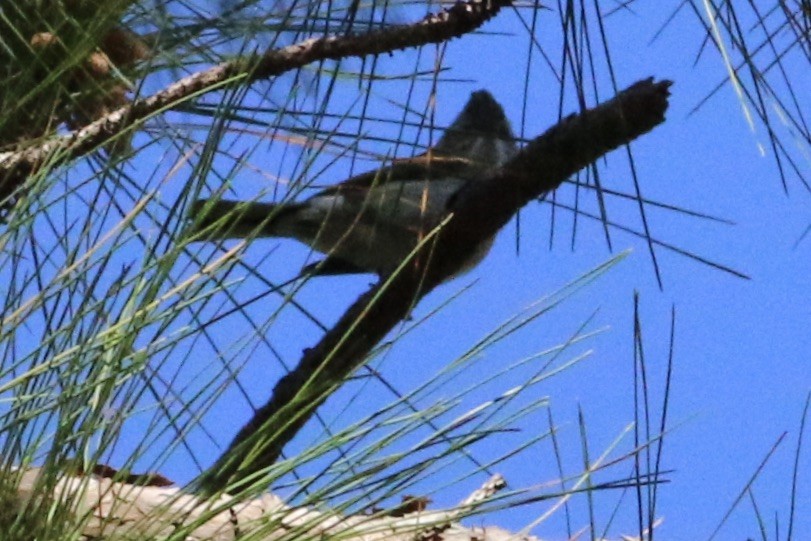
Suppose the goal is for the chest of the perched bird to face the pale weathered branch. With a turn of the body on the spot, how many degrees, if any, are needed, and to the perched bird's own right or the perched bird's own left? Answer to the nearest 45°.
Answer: approximately 90° to the perched bird's own right

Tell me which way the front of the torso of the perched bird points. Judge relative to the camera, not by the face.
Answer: to the viewer's right
